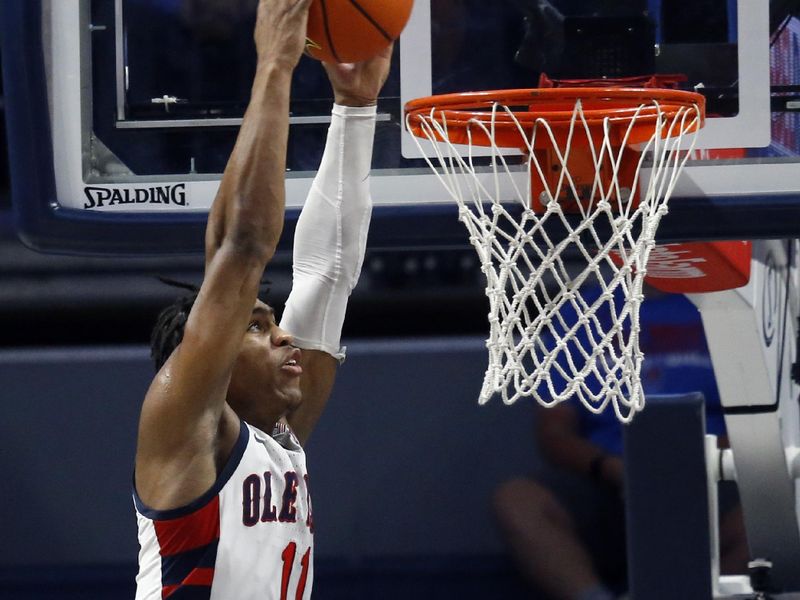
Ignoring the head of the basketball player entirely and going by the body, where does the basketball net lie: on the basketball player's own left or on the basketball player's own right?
on the basketball player's own left

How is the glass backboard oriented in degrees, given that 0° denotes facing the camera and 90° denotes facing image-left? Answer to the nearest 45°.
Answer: approximately 0°

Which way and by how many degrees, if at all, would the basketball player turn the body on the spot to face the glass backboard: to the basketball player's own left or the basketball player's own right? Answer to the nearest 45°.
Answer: approximately 90° to the basketball player's own left

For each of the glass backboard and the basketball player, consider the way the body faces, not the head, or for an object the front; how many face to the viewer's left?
0

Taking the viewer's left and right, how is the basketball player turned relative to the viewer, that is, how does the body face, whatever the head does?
facing the viewer and to the right of the viewer
